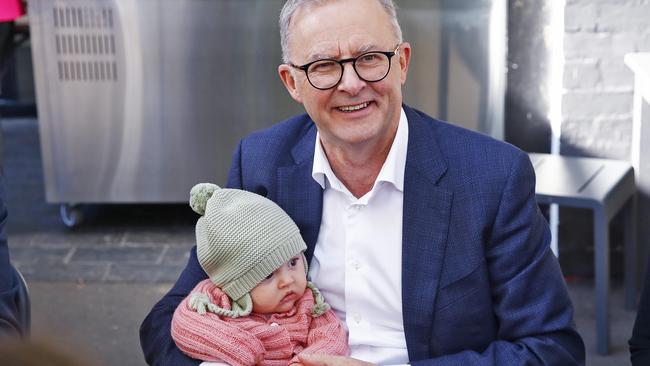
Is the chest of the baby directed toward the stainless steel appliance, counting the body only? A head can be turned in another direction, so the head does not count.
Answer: no

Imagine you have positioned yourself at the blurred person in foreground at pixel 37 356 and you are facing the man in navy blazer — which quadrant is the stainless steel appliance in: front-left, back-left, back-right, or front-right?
front-left

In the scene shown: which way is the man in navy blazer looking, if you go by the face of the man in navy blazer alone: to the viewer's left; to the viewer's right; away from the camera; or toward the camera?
toward the camera

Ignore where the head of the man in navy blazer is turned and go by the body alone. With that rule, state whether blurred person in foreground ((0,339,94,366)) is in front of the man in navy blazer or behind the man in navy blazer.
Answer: in front

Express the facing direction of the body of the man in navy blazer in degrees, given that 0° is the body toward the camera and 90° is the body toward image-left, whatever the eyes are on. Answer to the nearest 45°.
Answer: approximately 0°

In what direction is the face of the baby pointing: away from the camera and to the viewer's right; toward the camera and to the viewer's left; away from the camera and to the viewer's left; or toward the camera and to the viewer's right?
toward the camera and to the viewer's right

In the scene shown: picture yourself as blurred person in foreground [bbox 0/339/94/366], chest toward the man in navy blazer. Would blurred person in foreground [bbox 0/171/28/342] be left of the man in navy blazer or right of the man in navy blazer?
left

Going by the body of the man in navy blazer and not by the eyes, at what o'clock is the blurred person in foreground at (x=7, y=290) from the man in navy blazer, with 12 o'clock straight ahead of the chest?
The blurred person in foreground is roughly at 3 o'clock from the man in navy blazer.

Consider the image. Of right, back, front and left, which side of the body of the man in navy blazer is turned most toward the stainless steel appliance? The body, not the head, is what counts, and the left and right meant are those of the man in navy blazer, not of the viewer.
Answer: back
